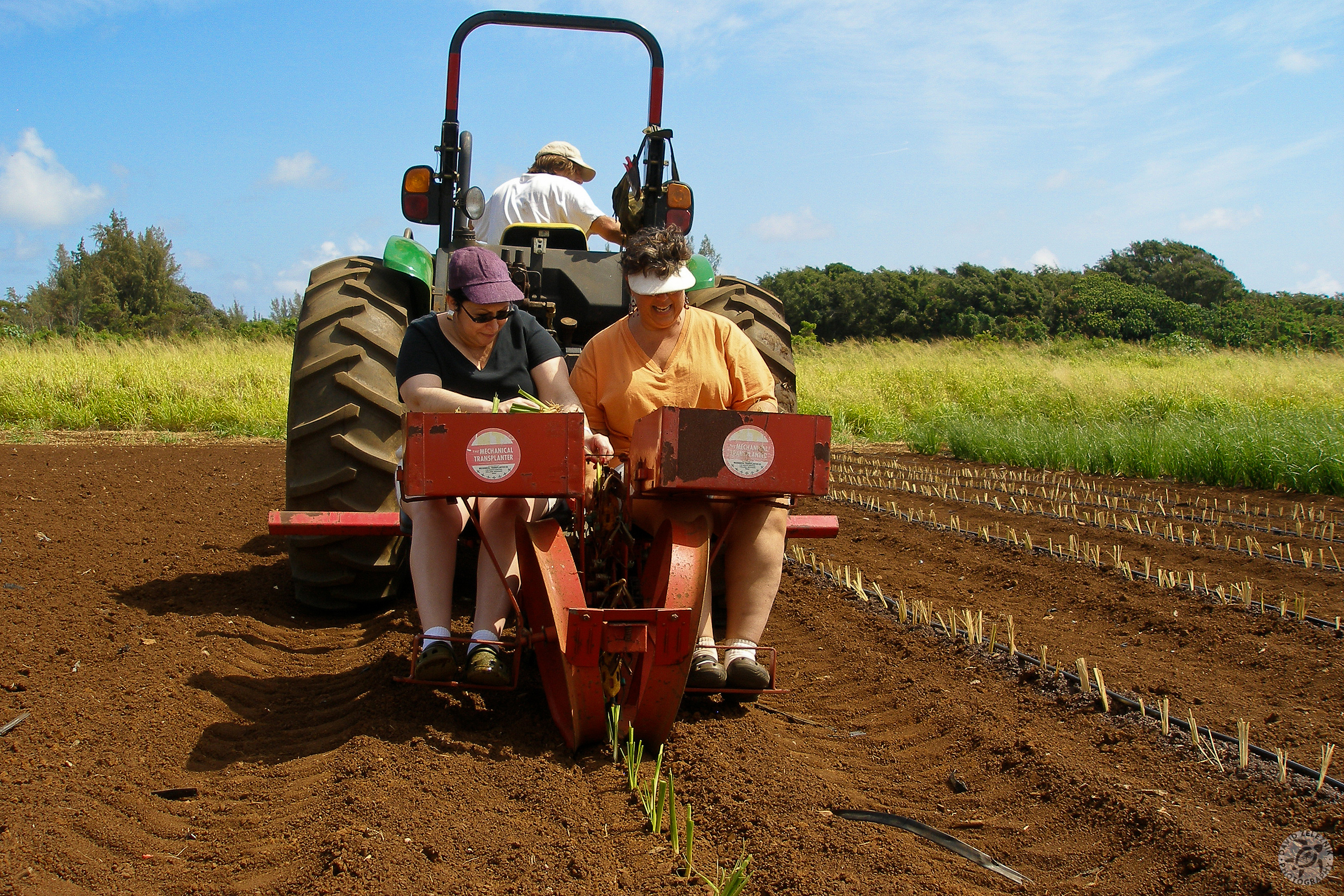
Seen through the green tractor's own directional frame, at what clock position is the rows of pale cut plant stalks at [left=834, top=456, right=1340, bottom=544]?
The rows of pale cut plant stalks is roughly at 2 o'clock from the green tractor.

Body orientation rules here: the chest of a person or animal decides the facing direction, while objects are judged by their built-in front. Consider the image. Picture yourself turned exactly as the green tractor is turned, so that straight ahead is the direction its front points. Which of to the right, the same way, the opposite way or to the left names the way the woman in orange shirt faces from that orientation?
the opposite way

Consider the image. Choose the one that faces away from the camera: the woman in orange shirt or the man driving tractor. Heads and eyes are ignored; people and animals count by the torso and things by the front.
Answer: the man driving tractor

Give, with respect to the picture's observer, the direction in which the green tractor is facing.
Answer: facing away from the viewer

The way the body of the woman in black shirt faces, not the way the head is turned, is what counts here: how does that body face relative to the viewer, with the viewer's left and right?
facing the viewer

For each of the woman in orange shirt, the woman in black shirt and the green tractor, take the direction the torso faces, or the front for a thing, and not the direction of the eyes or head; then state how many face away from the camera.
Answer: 1

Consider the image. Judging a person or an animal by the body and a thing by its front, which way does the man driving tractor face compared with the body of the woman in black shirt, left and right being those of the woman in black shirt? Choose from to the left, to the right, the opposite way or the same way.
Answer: the opposite way

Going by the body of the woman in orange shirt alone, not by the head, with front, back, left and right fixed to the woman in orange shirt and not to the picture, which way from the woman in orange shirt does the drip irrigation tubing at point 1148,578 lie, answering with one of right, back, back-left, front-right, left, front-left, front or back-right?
back-left

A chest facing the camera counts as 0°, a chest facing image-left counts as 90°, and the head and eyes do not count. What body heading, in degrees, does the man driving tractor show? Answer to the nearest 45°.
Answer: approximately 180°

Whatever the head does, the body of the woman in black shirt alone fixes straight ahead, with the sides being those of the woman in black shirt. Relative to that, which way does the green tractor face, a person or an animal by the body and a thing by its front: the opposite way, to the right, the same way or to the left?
the opposite way

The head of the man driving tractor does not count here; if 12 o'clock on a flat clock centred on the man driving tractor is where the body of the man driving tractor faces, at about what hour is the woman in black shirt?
The woman in black shirt is roughly at 6 o'clock from the man driving tractor.

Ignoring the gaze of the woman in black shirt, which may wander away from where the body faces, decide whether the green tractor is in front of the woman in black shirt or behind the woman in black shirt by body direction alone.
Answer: behind

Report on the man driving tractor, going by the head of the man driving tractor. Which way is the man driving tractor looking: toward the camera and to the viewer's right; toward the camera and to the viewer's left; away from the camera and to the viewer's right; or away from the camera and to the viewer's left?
away from the camera and to the viewer's right
